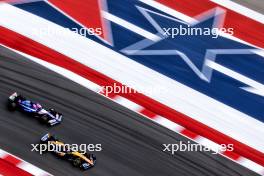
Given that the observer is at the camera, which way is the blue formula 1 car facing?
facing the viewer and to the right of the viewer
